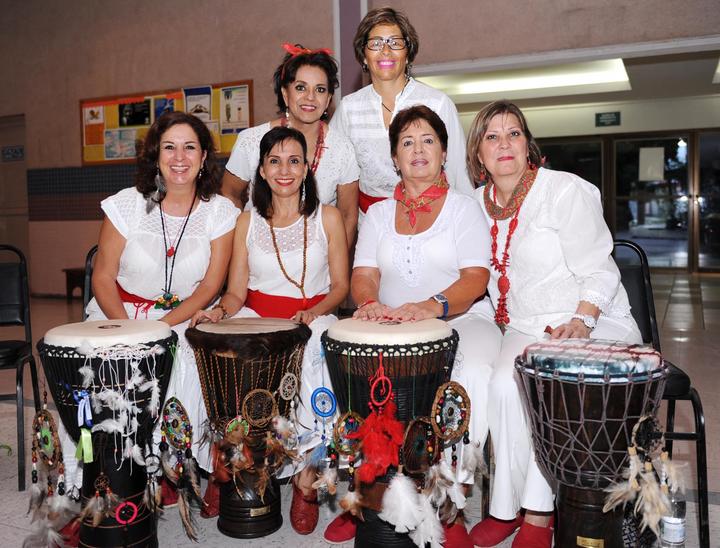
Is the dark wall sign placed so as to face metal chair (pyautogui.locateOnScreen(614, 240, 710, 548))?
yes

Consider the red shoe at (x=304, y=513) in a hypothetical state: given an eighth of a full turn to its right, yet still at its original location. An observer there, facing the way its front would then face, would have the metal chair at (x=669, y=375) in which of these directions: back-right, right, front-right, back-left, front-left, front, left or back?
back-left

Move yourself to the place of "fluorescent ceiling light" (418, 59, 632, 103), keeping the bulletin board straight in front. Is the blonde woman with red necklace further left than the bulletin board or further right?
left

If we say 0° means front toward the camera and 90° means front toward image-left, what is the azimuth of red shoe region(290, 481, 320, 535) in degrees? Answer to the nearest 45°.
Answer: approximately 0°

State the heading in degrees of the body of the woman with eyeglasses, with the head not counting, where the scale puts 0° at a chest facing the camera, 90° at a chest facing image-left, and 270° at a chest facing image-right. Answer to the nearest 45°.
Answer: approximately 0°

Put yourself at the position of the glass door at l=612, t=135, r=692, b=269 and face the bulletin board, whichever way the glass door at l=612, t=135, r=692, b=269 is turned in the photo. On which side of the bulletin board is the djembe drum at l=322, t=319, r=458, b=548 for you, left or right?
left

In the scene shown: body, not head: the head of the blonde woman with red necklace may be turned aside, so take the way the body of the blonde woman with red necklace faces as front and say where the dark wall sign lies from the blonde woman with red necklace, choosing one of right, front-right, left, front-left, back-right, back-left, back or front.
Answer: back-right
